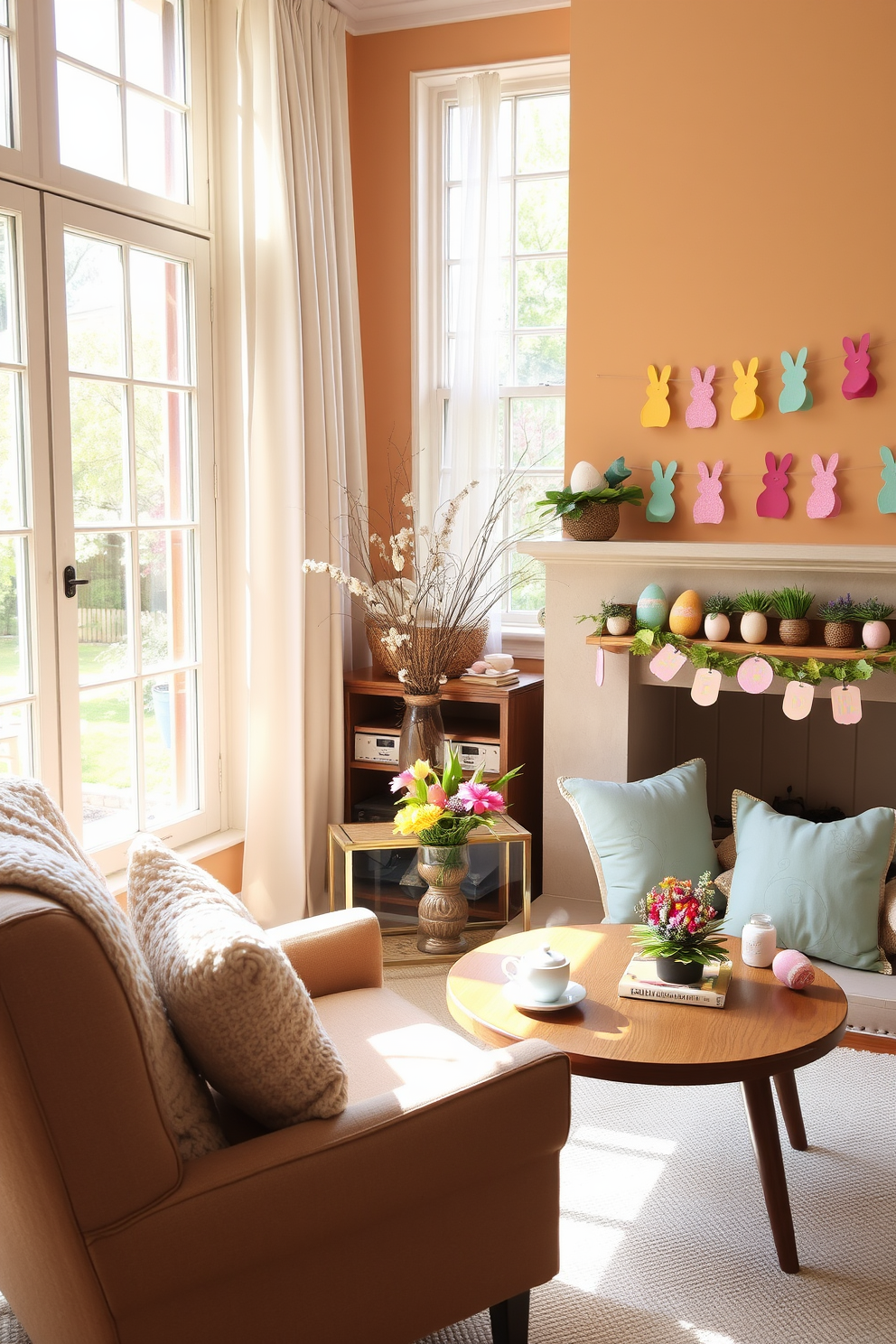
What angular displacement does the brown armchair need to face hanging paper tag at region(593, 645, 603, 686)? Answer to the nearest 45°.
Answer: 0° — it already faces it

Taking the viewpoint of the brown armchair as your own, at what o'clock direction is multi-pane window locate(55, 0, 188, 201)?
The multi-pane window is roughly at 10 o'clock from the brown armchair.

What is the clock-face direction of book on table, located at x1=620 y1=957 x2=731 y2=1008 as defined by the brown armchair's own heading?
The book on table is roughly at 12 o'clock from the brown armchair.

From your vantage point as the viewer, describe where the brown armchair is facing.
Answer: facing away from the viewer and to the right of the viewer

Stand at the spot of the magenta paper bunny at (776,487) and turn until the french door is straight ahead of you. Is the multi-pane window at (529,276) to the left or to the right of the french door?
right

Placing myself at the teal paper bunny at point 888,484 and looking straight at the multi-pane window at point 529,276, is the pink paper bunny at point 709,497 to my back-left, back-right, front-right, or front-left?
front-left

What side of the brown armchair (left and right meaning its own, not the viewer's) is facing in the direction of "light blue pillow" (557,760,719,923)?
front

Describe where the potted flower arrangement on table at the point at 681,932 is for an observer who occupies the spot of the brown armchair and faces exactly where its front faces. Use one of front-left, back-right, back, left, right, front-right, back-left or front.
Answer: front

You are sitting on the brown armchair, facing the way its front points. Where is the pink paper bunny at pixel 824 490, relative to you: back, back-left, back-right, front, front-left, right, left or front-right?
front

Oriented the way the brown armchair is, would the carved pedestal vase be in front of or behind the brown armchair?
in front

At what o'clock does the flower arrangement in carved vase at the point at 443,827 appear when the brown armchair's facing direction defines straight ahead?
The flower arrangement in carved vase is roughly at 11 o'clock from the brown armchair.

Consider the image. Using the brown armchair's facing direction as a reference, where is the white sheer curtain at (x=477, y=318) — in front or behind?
in front

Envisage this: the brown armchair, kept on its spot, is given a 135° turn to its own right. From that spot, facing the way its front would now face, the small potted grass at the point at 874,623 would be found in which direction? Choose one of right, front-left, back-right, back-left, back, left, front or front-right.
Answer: back-left

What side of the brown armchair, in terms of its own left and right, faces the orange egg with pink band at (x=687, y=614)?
front

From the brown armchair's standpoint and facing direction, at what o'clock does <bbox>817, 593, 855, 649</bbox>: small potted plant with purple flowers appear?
The small potted plant with purple flowers is roughly at 12 o'clock from the brown armchair.

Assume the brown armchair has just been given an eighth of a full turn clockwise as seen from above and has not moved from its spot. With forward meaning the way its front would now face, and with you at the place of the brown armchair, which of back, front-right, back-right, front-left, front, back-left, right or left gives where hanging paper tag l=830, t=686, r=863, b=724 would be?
front-left
